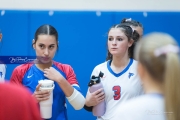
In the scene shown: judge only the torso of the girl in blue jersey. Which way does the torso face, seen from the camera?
toward the camera
